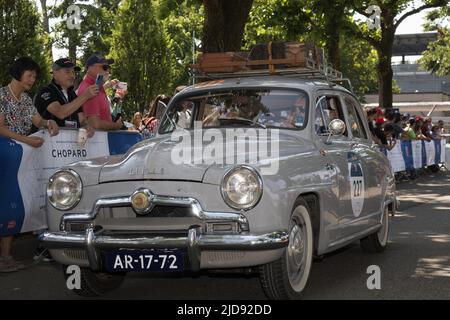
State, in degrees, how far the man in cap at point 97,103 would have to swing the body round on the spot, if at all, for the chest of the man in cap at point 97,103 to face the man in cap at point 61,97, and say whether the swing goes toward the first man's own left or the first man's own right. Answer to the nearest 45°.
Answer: approximately 135° to the first man's own right

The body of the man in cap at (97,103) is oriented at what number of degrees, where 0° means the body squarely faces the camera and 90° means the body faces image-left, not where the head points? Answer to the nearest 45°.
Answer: approximately 270°

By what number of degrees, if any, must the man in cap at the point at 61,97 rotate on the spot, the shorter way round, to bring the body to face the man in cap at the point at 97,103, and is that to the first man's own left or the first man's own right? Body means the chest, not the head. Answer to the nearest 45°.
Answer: approximately 90° to the first man's own left

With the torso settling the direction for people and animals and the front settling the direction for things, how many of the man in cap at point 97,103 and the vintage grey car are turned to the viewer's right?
1

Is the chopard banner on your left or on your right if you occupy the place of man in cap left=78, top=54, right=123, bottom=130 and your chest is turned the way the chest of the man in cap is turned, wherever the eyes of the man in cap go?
on your right

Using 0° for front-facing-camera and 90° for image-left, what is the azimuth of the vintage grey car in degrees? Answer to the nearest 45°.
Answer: approximately 45°

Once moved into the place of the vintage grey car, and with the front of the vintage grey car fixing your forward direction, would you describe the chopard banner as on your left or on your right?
on your right

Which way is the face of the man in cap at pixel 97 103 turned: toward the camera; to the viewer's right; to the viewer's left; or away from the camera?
to the viewer's right

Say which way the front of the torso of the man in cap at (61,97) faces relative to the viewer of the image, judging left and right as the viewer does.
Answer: facing the viewer and to the right of the viewer

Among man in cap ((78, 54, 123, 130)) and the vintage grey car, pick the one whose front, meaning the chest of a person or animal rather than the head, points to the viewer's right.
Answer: the man in cap
